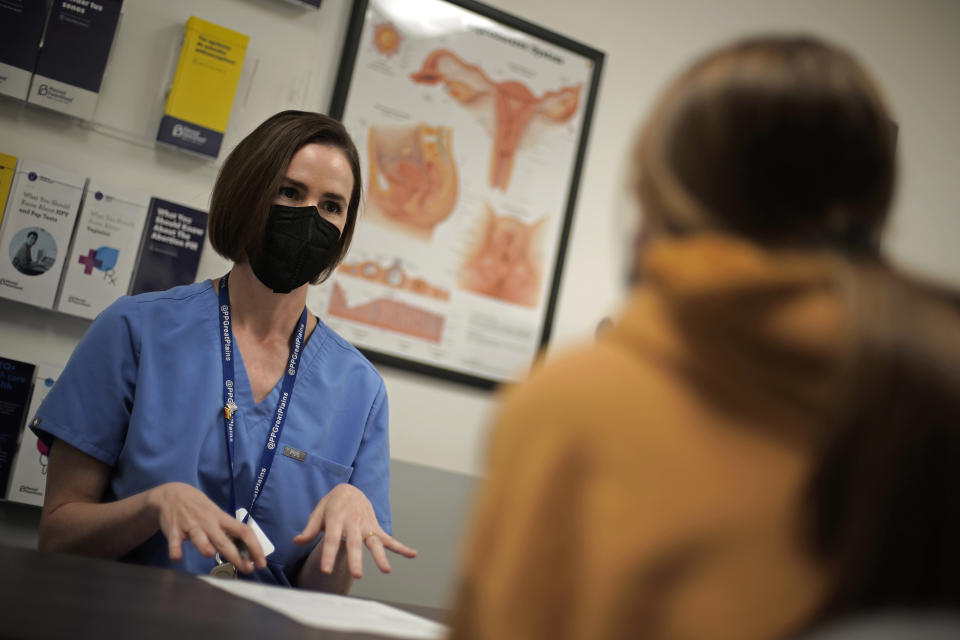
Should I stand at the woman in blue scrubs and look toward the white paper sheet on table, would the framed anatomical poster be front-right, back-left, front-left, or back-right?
back-left

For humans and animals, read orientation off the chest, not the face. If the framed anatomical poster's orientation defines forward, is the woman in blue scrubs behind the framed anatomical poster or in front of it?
in front

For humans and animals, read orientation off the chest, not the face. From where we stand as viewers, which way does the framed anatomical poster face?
facing the viewer

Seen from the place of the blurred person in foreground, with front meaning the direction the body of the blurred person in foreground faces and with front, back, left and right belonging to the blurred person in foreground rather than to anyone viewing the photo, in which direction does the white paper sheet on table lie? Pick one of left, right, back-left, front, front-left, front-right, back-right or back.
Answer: front-left

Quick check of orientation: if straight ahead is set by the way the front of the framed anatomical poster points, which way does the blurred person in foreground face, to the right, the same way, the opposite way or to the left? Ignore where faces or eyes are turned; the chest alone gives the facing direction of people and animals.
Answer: the opposite way

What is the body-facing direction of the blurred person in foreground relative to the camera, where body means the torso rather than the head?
away from the camera

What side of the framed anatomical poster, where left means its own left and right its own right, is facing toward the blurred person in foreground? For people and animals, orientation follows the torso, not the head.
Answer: front

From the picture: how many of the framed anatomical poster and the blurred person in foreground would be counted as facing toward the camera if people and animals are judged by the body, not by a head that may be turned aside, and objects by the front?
1

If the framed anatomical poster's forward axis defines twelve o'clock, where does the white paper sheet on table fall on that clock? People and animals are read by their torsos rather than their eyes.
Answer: The white paper sheet on table is roughly at 12 o'clock from the framed anatomical poster.
